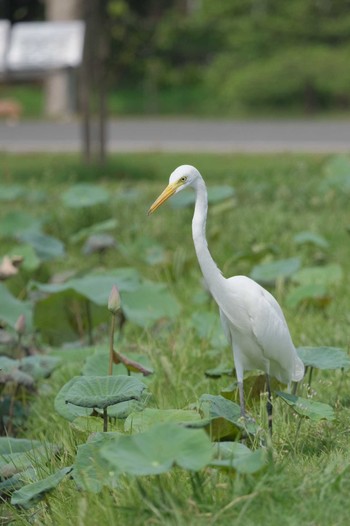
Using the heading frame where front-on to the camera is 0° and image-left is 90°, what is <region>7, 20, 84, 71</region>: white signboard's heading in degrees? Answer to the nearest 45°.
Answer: approximately 0°

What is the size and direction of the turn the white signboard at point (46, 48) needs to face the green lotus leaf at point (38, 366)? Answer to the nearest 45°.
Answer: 0° — it already faces it

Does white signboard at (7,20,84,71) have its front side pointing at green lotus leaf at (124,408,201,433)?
yes

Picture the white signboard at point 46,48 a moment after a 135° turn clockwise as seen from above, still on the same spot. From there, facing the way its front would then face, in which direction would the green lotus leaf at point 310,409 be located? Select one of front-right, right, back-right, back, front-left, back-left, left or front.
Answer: back-left

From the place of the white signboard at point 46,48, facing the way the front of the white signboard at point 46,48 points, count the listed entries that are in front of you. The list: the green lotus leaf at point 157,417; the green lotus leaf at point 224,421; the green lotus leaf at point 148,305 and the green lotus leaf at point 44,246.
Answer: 4

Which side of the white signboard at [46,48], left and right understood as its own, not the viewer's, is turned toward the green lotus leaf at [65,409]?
front

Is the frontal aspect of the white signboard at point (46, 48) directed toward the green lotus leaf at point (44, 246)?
yes

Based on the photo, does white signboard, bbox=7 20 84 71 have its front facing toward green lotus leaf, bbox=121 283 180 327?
yes

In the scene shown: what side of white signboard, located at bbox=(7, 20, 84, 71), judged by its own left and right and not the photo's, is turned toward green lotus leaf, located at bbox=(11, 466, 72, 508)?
front

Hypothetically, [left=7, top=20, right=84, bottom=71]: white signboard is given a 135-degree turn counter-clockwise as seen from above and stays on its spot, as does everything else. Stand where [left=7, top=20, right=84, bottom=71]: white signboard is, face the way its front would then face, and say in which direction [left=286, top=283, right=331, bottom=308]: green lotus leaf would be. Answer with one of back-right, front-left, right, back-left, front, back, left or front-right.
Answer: back-right

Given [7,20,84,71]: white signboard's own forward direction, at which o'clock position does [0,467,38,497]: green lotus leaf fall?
The green lotus leaf is roughly at 12 o'clock from the white signboard.

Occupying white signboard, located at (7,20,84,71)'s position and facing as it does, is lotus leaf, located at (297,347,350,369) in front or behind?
in front

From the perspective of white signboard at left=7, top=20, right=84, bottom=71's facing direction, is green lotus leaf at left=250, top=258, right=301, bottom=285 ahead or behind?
ahead
